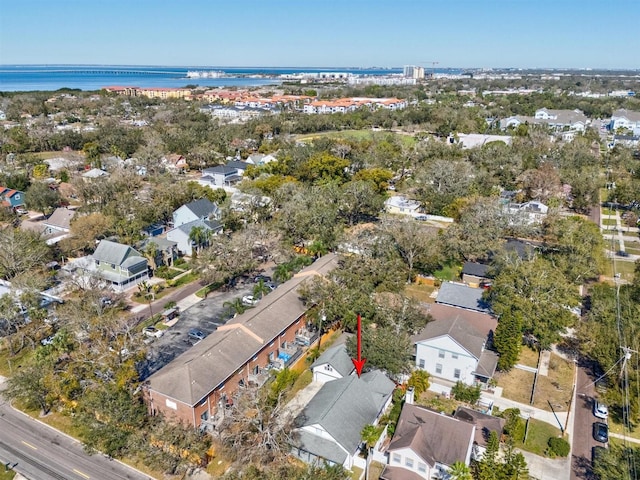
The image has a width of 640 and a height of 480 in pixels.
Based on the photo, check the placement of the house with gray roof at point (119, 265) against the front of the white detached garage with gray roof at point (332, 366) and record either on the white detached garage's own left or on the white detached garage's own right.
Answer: on the white detached garage's own right

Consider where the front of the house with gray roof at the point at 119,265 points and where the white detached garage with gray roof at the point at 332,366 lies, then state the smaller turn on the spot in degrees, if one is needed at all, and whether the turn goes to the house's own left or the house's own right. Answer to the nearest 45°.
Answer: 0° — it already faces it

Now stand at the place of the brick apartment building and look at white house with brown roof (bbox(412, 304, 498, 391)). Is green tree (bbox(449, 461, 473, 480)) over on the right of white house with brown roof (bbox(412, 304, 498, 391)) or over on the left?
right

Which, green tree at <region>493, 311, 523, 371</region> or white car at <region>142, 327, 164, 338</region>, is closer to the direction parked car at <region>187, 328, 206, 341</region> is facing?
the green tree

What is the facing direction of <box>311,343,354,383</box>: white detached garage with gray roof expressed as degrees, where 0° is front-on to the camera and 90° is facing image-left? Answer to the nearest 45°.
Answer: approximately 45°
